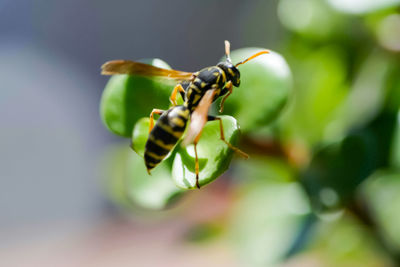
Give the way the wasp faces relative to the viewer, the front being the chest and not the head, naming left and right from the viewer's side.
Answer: facing away from the viewer and to the right of the viewer
